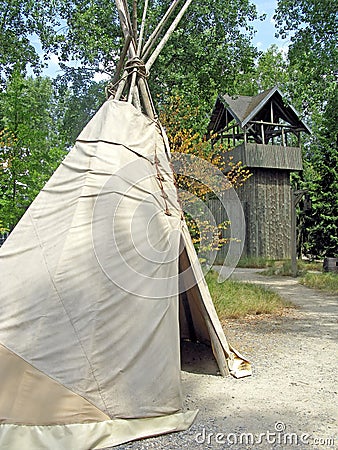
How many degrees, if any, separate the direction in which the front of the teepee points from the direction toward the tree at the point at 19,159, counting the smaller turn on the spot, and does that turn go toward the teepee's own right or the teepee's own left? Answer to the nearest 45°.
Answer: approximately 135° to the teepee's own left

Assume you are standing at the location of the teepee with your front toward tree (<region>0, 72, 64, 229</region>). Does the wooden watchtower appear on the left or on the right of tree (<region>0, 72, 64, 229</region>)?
right

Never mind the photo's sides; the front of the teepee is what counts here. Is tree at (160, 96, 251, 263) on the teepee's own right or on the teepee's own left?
on the teepee's own left

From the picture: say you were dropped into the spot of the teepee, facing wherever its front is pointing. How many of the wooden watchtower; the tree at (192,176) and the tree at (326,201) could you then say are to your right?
0

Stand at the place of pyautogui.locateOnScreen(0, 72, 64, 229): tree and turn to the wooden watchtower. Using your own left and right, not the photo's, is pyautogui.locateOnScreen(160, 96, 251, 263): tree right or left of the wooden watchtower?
right

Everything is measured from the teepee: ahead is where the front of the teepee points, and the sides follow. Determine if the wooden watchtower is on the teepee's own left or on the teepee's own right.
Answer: on the teepee's own left

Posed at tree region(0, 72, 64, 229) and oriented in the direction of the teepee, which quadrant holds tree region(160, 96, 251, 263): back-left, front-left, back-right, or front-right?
front-left

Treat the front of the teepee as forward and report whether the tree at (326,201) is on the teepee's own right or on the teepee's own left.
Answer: on the teepee's own left

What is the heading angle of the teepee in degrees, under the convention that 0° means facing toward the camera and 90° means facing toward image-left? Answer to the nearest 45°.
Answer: approximately 315°
